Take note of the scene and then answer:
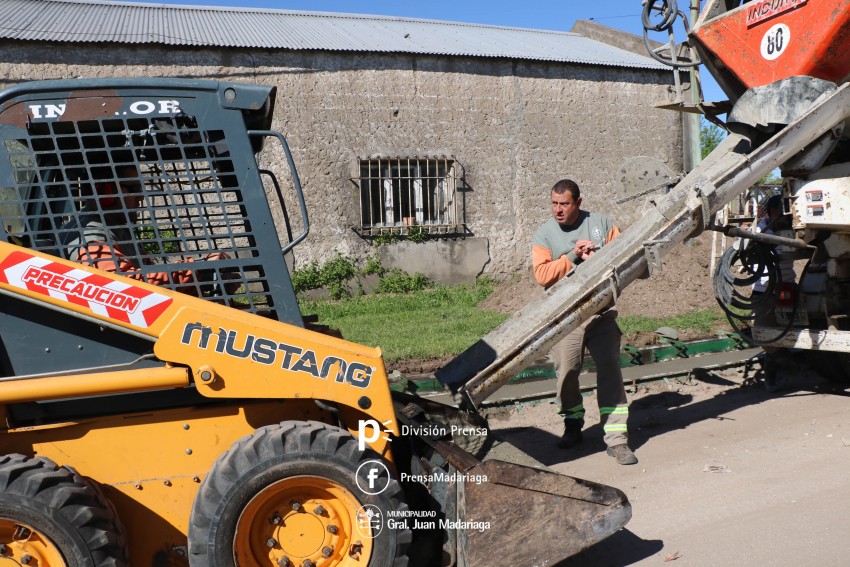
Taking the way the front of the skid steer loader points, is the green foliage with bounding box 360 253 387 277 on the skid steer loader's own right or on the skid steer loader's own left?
on the skid steer loader's own left

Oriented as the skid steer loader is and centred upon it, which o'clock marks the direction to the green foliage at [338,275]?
The green foliage is roughly at 9 o'clock from the skid steer loader.

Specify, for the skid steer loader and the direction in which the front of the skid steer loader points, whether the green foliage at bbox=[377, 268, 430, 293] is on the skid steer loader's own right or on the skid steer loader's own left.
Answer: on the skid steer loader's own left

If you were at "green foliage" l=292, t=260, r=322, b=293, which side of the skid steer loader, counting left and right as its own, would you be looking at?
left

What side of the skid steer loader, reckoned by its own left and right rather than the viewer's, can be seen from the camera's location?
right

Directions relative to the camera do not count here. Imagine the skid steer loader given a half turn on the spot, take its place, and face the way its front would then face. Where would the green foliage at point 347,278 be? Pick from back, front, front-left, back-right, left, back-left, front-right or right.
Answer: right

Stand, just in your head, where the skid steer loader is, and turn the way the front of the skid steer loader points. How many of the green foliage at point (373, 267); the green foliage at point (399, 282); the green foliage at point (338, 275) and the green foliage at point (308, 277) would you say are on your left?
4
